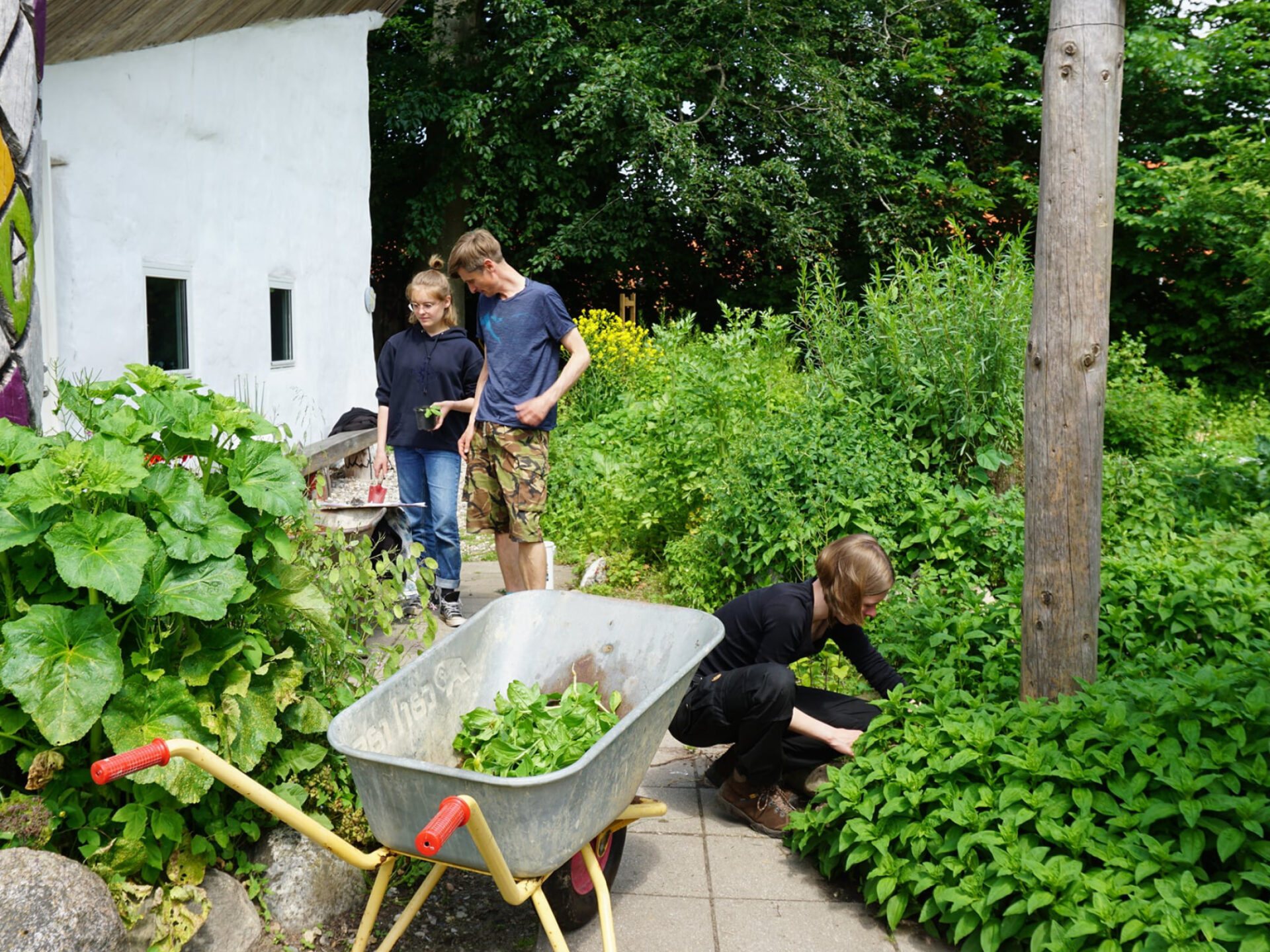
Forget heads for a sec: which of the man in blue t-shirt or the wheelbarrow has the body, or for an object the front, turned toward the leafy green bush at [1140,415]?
the wheelbarrow

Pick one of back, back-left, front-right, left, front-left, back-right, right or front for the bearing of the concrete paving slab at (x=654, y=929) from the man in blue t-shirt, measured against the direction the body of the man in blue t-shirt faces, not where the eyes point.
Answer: front-left

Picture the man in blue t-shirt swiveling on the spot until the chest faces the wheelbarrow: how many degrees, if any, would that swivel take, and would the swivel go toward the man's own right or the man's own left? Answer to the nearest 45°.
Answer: approximately 45° to the man's own left

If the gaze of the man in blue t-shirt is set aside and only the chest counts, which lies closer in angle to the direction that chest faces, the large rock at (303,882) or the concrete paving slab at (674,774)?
the large rock

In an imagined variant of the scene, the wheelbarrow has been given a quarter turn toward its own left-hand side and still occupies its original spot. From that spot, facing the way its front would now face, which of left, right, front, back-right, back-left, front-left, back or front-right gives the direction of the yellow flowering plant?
front-right

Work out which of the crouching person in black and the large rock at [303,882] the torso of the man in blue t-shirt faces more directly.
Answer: the large rock

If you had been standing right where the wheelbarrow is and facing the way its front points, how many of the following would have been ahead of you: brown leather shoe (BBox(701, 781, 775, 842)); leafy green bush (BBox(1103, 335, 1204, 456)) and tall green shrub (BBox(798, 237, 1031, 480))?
3

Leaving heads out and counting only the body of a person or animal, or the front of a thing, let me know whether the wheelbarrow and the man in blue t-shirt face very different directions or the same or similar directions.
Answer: very different directions

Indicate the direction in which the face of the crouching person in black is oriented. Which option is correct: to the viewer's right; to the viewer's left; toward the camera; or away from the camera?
to the viewer's right

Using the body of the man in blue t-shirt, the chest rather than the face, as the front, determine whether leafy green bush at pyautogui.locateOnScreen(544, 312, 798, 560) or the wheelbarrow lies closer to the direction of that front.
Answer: the wheelbarrow

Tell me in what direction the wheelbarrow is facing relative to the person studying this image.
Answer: facing away from the viewer and to the right of the viewer

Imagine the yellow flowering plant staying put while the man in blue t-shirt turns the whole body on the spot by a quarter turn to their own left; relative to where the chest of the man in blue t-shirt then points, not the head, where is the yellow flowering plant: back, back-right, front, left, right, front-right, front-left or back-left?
back-left
